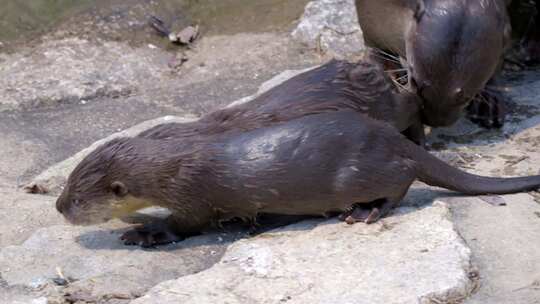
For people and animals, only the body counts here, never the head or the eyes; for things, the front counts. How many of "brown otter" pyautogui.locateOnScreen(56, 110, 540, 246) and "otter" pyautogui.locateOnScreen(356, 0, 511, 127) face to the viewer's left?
1

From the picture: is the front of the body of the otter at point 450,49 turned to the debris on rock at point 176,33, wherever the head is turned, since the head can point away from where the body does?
no

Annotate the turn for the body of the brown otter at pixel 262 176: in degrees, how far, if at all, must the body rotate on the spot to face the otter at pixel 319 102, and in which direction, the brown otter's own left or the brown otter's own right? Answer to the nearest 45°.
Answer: approximately 135° to the brown otter's own right

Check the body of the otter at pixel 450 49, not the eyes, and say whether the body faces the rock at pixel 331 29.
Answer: no

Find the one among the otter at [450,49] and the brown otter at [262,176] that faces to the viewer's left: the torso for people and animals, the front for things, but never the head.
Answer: the brown otter

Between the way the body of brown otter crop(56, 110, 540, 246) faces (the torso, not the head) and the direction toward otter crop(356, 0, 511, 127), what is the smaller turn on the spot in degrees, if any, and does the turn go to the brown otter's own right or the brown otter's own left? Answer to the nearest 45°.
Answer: approximately 135° to the brown otter's own right

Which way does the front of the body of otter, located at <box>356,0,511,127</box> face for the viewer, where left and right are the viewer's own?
facing the viewer

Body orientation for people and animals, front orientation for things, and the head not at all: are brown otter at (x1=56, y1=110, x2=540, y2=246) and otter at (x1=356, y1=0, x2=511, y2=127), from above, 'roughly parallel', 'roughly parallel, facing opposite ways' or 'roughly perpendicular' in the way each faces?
roughly perpendicular

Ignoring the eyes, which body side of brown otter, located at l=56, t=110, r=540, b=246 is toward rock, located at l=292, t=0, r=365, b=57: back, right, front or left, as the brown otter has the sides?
right

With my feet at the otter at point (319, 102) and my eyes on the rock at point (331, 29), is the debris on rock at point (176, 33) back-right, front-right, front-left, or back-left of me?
front-left

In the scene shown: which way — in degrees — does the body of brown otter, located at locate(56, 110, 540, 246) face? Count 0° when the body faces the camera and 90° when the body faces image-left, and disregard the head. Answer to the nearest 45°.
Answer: approximately 90°

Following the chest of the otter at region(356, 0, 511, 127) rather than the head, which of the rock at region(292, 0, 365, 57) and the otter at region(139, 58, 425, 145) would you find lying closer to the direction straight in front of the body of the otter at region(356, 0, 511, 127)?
the otter

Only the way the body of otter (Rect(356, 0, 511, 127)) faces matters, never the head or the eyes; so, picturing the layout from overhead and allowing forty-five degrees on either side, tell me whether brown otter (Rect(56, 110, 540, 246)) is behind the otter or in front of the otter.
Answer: in front

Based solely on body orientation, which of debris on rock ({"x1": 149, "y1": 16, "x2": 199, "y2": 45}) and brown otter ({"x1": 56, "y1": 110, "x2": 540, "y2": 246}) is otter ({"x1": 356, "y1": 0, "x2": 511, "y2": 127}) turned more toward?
the brown otter
